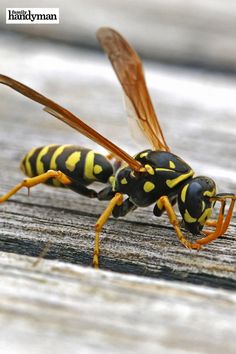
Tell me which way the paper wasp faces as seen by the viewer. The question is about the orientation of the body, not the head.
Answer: to the viewer's right

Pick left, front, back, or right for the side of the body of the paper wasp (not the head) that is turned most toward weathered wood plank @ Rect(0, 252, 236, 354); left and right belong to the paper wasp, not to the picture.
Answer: right
